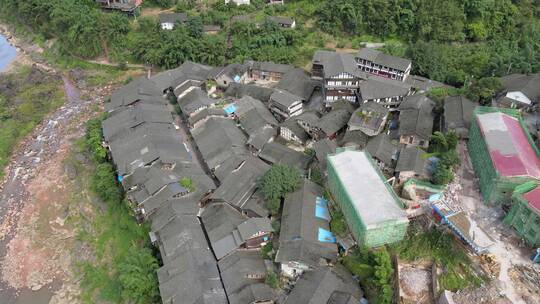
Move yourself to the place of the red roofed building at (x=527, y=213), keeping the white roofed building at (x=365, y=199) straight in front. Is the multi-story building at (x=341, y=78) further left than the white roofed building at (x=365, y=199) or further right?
right

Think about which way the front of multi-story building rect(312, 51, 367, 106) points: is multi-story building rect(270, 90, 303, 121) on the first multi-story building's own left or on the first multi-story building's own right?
on the first multi-story building's own right

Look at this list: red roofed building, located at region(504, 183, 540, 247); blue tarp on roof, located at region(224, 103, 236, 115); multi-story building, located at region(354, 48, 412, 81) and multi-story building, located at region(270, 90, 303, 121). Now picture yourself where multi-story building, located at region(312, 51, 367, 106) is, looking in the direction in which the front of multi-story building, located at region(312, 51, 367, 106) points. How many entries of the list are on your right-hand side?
2

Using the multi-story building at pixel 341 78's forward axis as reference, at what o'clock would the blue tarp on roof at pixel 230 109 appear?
The blue tarp on roof is roughly at 3 o'clock from the multi-story building.

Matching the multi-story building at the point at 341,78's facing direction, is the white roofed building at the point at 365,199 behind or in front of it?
in front

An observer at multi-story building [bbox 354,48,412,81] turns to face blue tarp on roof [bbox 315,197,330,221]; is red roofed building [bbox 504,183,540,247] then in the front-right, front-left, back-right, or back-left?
front-left

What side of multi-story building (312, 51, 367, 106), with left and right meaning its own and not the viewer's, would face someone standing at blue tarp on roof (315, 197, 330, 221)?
front

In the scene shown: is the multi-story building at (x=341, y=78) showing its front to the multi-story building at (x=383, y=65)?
no

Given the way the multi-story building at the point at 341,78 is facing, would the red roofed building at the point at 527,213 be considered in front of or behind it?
in front

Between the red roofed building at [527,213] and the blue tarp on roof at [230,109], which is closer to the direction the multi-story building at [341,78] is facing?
the red roofed building

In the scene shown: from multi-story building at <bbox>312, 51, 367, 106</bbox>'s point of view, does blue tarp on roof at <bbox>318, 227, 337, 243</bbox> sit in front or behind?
in front

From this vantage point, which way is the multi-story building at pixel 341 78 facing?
toward the camera

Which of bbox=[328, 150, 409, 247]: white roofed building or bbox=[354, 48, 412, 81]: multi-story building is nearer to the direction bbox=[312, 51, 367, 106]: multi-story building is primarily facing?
the white roofed building

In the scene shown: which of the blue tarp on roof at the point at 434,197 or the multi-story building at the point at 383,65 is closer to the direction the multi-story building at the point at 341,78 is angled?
the blue tarp on roof

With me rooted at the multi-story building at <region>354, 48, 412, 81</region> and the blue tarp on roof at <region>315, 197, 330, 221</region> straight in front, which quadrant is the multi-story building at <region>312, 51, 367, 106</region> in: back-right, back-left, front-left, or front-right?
front-right
